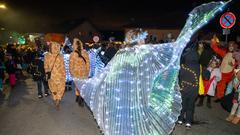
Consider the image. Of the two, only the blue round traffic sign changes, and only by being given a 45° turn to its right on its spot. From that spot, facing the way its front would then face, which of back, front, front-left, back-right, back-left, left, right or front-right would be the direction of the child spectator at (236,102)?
front-left

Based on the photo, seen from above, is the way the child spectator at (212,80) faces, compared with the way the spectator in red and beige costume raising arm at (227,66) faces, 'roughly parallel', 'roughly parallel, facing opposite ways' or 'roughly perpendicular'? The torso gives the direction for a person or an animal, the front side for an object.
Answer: roughly parallel

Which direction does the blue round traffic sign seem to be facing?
toward the camera

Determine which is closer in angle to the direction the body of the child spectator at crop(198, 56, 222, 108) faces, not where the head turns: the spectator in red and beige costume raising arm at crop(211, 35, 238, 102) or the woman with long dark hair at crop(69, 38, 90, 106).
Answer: the woman with long dark hair

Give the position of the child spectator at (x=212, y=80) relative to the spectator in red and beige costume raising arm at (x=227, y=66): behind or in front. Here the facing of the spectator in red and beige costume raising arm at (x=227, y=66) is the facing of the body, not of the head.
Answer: in front

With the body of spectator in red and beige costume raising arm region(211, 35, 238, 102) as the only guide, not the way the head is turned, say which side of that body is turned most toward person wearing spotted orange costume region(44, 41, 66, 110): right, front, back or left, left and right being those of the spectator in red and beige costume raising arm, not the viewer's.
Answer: front

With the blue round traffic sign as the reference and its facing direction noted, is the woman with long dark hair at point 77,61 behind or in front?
in front

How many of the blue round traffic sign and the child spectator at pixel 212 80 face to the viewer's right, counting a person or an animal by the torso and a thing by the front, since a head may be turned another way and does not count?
0

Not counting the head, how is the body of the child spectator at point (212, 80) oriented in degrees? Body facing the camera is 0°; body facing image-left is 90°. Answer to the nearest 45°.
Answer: approximately 45°

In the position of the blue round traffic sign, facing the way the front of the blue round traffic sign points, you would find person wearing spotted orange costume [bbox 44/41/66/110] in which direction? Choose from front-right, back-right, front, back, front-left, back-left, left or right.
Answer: front-right

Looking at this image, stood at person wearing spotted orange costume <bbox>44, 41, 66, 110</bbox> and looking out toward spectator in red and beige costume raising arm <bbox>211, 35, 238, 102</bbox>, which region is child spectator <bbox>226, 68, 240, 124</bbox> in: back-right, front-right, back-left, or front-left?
front-right

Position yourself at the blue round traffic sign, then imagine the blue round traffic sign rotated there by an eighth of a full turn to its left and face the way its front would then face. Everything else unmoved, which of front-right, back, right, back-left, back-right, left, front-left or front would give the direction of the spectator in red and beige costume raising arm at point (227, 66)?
front-right

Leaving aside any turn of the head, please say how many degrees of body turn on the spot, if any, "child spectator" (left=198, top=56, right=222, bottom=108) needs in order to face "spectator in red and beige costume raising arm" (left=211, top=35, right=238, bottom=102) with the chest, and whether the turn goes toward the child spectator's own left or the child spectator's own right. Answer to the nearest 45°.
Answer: approximately 180°

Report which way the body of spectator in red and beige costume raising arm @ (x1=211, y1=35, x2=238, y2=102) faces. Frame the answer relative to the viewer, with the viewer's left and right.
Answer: facing the viewer and to the left of the viewer

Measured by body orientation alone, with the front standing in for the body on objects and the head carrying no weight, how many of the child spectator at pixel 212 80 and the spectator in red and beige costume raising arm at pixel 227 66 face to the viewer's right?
0
